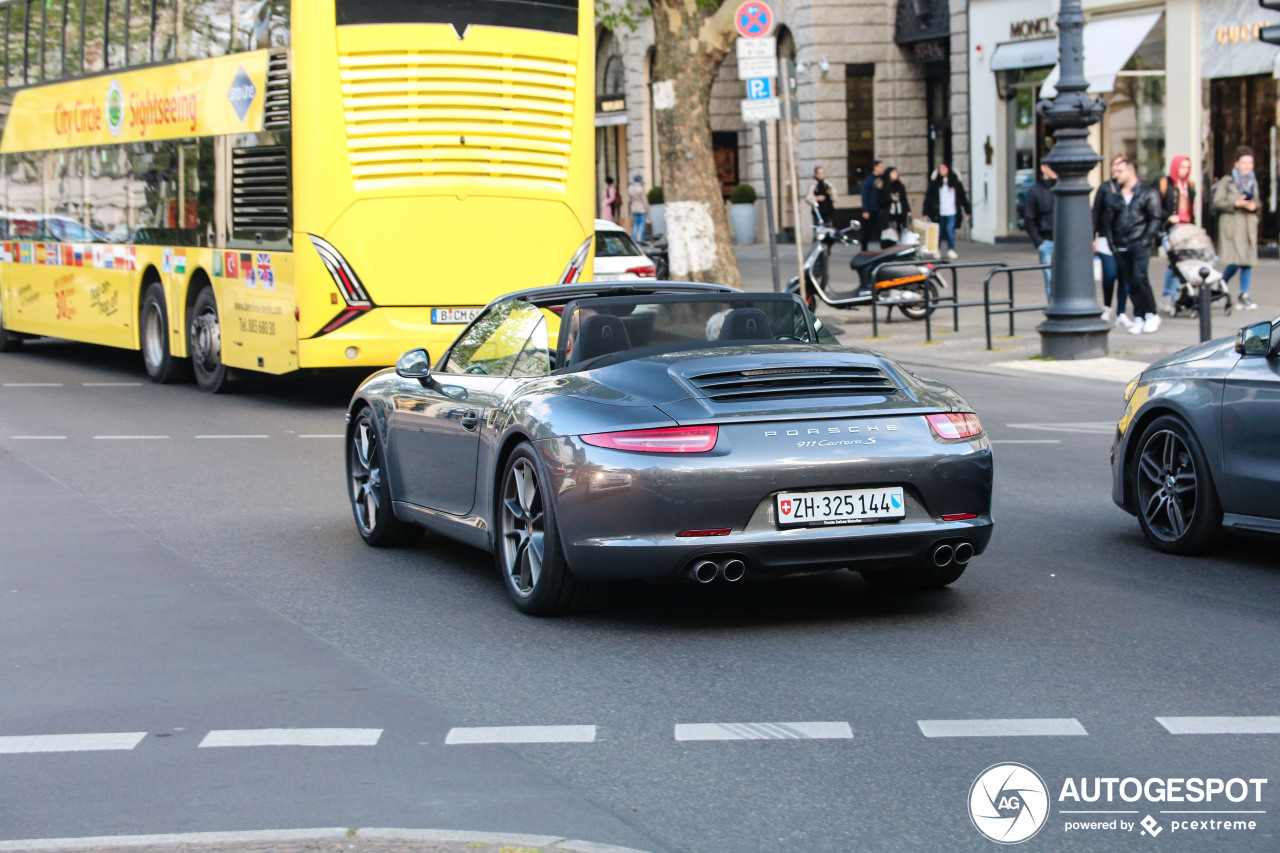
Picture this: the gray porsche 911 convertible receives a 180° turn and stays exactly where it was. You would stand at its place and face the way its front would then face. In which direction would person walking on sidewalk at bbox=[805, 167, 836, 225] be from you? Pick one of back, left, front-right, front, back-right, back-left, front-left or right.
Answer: back-left

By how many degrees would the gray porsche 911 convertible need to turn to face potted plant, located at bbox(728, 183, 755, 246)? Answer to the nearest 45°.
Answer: approximately 45° to its right

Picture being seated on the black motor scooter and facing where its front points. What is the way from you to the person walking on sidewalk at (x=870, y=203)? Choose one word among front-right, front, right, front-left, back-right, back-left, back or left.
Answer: right

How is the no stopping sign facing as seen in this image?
toward the camera

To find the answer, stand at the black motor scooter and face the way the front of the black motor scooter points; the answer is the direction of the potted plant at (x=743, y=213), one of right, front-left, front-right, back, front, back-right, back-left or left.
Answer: right

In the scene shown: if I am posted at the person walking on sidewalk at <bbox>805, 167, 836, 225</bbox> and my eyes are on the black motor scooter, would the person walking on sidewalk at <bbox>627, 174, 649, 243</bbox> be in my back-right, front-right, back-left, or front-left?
back-right

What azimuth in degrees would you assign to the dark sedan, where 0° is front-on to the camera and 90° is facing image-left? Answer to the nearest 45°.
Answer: approximately 135°

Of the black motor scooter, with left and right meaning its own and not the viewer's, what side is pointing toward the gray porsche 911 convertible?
left

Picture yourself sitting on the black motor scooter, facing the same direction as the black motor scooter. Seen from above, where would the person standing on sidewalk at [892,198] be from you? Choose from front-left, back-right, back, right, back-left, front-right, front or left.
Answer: right

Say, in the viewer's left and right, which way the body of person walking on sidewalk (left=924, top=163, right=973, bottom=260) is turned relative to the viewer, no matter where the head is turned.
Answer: facing the viewer
